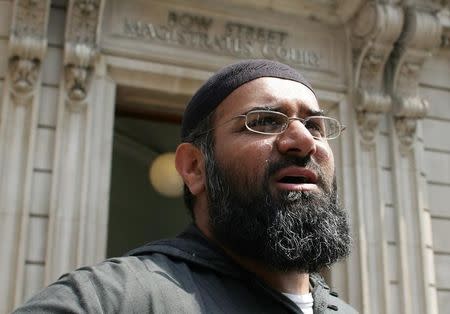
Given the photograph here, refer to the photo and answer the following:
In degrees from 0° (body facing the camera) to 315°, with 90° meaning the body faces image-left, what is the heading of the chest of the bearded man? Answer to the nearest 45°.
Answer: approximately 315°

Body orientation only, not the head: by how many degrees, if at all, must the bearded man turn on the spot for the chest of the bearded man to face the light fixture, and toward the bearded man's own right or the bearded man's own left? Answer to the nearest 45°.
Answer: approximately 135° to the bearded man's own left
